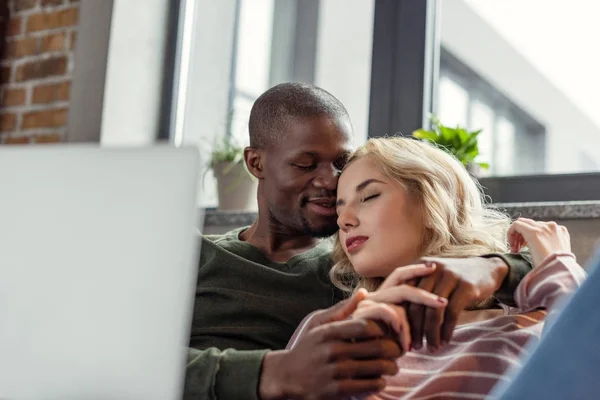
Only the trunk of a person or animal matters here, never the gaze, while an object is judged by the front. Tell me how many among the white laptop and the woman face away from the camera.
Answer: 1

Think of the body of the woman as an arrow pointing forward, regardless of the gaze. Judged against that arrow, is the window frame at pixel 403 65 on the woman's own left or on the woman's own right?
on the woman's own right

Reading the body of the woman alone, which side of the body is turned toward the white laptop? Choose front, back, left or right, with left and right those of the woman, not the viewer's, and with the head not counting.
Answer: front

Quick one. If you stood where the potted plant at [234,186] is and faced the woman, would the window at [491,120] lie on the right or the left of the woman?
left

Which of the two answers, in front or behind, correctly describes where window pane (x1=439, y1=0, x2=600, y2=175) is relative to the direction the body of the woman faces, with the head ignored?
behind

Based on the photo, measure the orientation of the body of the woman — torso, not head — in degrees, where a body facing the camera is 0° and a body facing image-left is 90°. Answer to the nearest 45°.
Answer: approximately 45°

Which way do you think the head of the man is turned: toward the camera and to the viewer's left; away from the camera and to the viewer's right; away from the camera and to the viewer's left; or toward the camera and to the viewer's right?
toward the camera and to the viewer's right

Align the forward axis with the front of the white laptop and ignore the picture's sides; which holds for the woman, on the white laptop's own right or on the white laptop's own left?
on the white laptop's own right

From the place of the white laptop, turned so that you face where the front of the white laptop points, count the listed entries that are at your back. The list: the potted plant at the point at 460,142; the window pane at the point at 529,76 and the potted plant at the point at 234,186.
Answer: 0

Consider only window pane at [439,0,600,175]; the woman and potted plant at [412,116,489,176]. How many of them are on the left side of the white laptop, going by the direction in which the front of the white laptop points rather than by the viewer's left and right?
0

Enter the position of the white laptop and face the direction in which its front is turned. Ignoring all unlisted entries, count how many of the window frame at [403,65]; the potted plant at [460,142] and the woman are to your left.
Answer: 0

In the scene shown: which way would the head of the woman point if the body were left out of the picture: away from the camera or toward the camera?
toward the camera

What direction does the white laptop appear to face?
away from the camera
